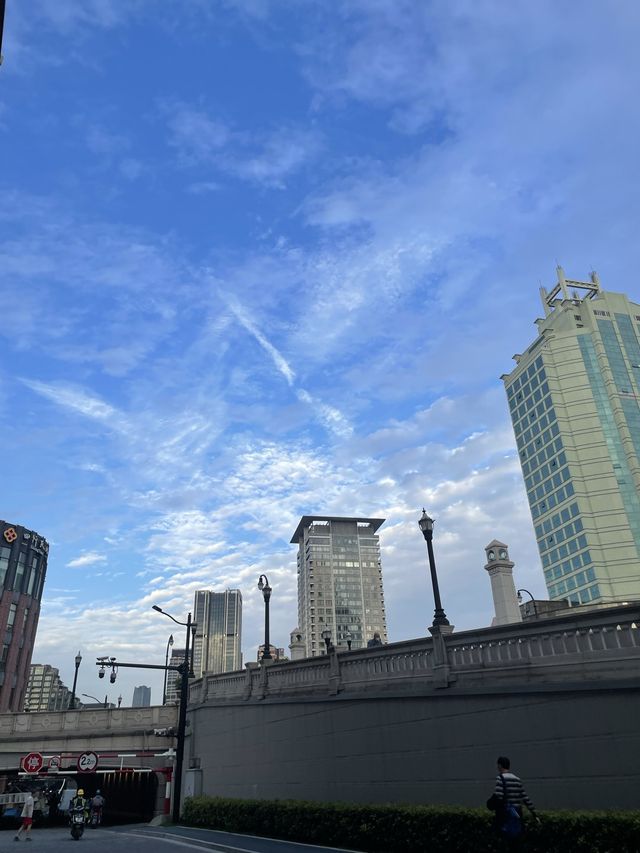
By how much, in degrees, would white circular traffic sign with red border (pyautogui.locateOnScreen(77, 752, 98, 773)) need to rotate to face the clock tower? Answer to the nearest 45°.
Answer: approximately 90° to its left
